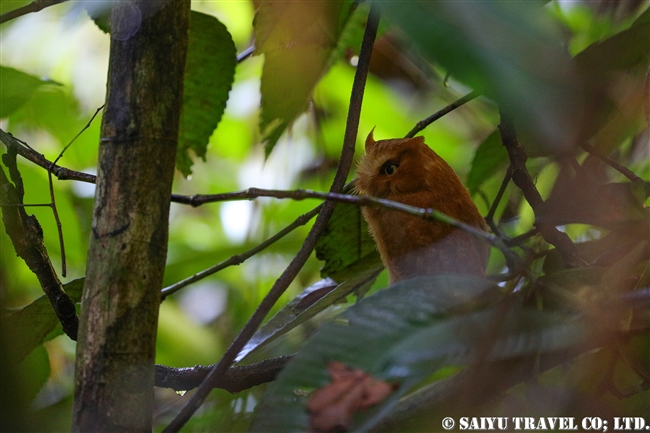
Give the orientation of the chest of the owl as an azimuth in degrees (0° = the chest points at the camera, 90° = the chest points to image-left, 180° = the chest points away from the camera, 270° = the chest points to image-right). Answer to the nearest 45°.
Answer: approximately 90°
